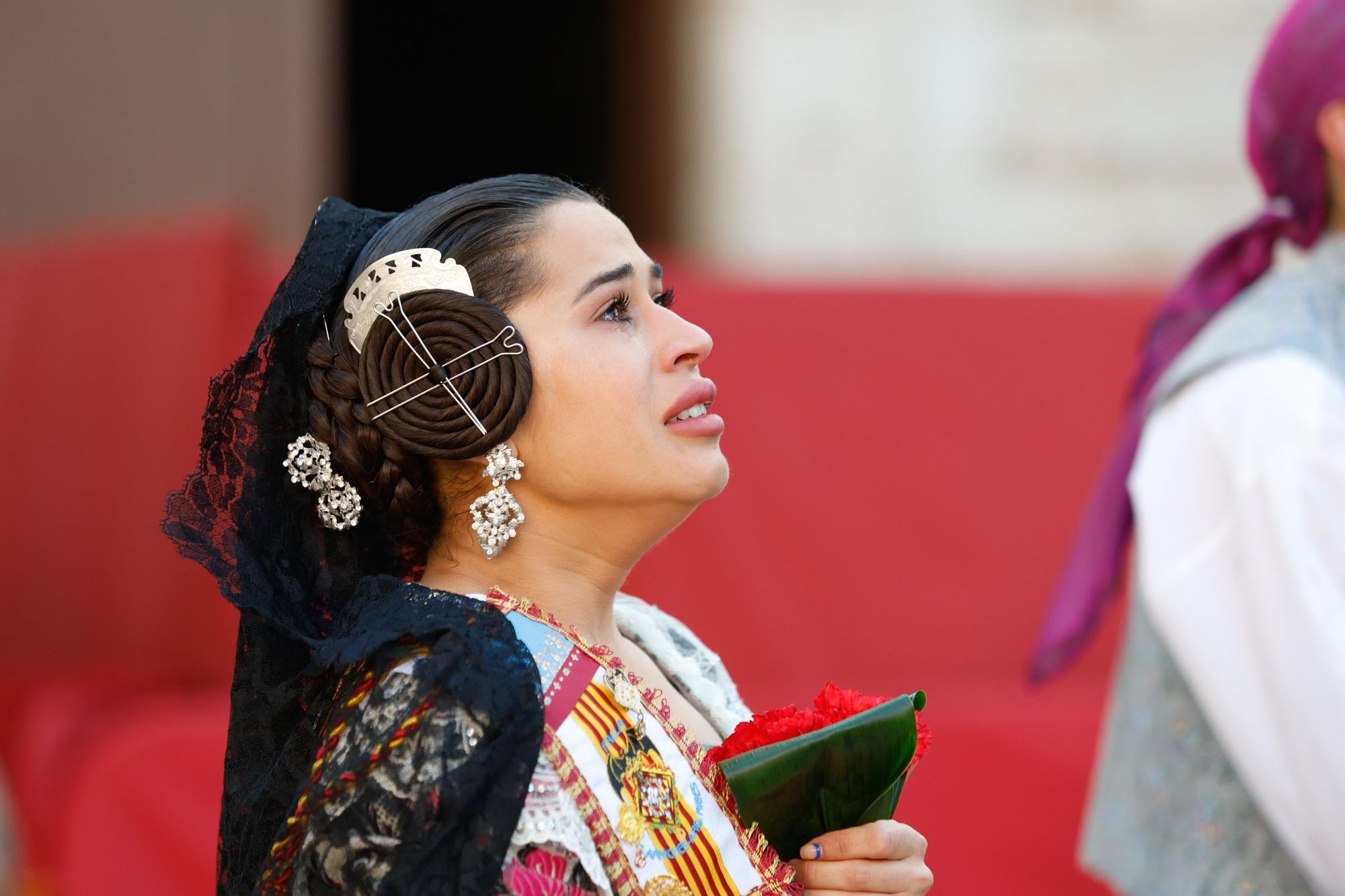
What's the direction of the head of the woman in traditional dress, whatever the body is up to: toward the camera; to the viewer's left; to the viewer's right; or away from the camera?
to the viewer's right

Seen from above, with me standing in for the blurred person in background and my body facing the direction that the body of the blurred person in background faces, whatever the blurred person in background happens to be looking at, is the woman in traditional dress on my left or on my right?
on my right
